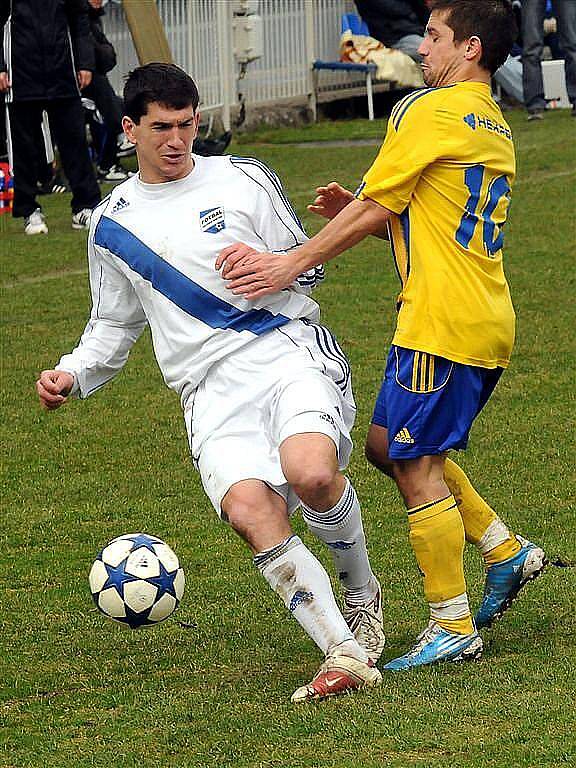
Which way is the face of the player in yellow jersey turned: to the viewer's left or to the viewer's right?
to the viewer's left

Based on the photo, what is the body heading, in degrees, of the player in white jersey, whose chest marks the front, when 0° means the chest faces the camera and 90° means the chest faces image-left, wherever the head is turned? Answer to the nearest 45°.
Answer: approximately 0°

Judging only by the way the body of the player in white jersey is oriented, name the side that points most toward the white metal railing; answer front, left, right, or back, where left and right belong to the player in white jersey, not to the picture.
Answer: back

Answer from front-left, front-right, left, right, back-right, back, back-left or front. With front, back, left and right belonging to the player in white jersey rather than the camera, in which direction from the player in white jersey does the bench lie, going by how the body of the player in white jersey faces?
back

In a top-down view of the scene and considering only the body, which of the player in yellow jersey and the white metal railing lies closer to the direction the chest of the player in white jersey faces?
the player in yellow jersey

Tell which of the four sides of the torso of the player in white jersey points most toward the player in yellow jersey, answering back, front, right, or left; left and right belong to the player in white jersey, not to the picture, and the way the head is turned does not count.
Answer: left

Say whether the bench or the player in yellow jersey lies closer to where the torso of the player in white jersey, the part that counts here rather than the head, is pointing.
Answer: the player in yellow jersey
